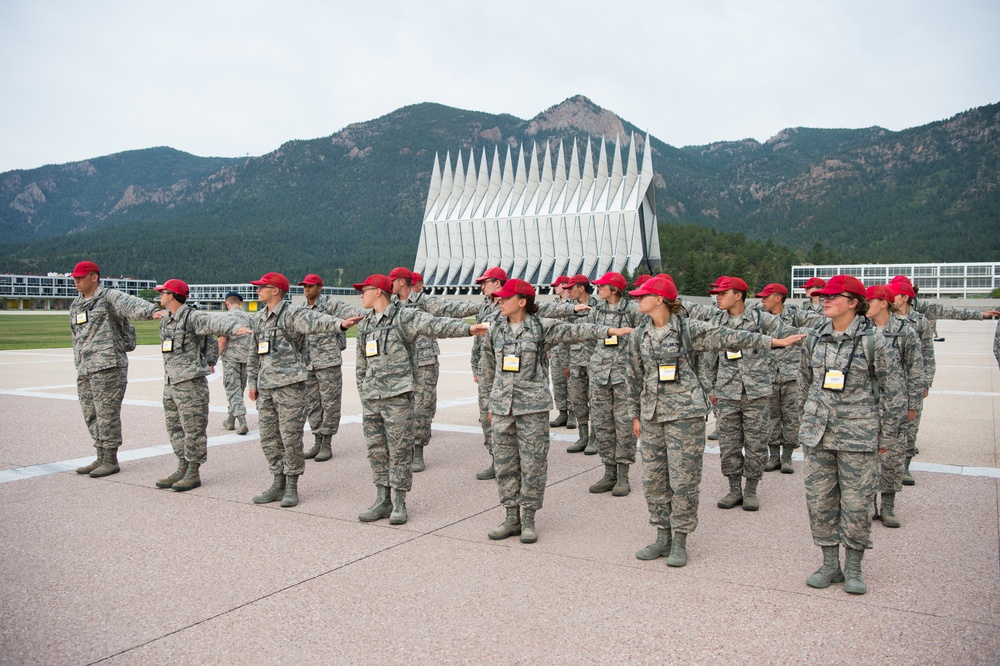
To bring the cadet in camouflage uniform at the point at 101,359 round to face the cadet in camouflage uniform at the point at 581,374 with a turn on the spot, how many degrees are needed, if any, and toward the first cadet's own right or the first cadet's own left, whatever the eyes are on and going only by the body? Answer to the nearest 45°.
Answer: approximately 135° to the first cadet's own left

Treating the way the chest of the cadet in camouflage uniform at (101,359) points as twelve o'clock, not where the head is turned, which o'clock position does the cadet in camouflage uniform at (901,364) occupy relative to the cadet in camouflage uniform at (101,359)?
the cadet in camouflage uniform at (901,364) is roughly at 9 o'clock from the cadet in camouflage uniform at (101,359).

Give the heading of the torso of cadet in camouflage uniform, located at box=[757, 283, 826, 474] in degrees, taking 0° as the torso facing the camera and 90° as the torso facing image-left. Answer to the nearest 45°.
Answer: approximately 45°

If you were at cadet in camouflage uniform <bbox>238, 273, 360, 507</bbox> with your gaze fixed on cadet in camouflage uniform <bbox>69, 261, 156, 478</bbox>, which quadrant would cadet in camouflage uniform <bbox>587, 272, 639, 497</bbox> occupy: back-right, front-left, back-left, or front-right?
back-right

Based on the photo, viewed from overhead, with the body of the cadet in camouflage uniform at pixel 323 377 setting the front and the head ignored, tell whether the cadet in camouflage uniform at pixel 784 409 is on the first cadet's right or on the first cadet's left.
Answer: on the first cadet's left

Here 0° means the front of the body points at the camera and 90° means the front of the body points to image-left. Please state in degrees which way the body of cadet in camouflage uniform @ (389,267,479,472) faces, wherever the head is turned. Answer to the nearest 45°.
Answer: approximately 45°
